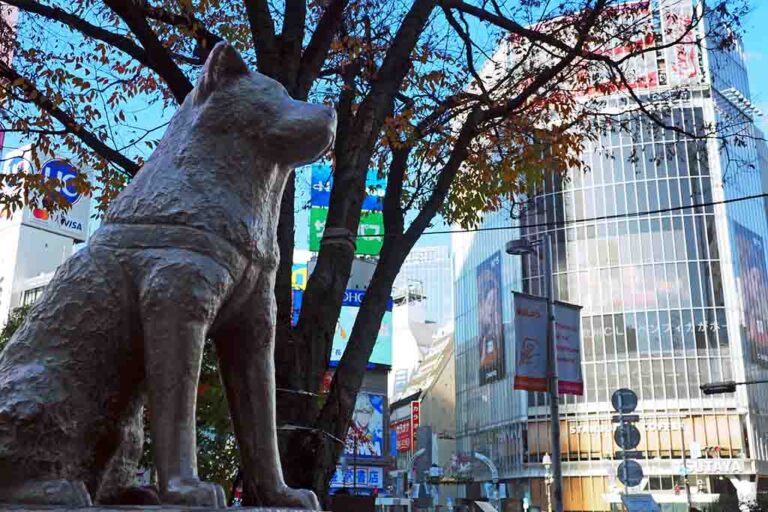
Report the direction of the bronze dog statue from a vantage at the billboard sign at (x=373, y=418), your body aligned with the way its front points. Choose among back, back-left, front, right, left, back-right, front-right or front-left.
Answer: front

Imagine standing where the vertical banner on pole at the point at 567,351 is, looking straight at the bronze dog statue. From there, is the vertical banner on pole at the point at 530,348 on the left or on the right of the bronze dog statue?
right

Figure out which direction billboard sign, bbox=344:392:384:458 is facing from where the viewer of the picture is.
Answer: facing the viewer

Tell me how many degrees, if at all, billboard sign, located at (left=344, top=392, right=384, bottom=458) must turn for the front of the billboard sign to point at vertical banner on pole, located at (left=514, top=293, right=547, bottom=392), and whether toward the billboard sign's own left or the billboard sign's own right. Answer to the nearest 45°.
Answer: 0° — it already faces it

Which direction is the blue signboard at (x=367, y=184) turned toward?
toward the camera

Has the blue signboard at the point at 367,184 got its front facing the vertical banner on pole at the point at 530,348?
no

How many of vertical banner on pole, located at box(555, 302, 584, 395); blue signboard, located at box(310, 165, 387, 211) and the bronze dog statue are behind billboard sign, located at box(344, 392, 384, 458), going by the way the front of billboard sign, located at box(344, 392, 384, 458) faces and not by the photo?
0

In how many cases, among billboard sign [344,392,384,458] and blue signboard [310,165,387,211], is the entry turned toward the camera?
2

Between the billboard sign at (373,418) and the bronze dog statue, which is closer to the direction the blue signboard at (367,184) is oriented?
the bronze dog statue

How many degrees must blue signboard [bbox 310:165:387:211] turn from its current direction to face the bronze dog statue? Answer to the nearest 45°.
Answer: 0° — it already faces it

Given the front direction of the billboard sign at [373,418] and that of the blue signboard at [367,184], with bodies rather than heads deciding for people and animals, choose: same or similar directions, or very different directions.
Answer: same or similar directions
